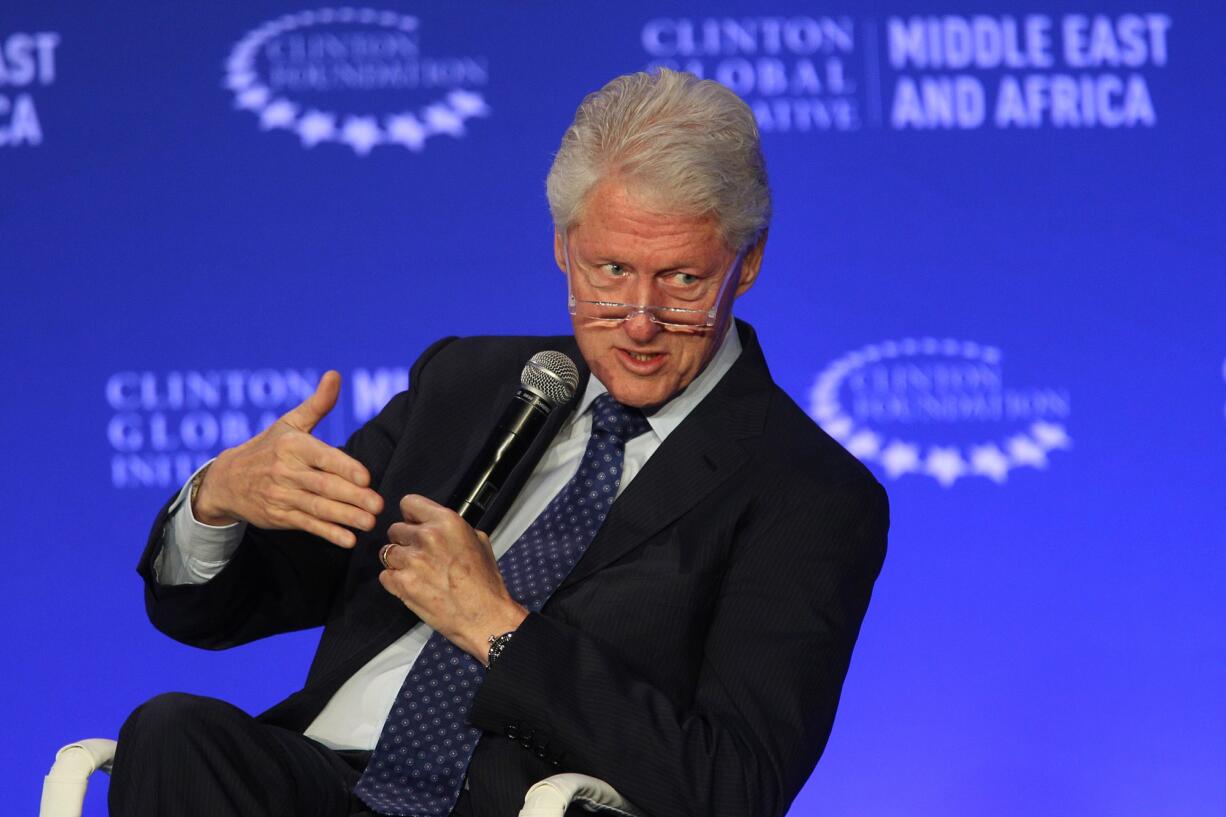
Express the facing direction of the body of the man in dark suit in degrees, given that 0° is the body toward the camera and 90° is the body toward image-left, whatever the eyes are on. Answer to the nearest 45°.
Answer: approximately 45°
